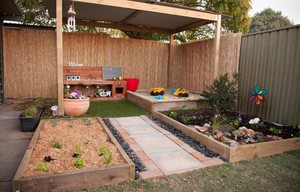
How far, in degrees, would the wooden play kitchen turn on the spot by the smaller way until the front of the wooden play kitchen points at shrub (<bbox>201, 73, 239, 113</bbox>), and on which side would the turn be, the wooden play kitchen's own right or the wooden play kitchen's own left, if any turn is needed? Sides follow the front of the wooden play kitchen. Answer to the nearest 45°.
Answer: approximately 45° to the wooden play kitchen's own left

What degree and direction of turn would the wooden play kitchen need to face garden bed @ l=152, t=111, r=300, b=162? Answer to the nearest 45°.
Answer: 0° — it already faces it

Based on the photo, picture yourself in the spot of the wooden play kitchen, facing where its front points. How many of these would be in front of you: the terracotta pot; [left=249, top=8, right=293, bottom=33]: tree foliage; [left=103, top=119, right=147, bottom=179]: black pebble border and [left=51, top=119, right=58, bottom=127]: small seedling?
3

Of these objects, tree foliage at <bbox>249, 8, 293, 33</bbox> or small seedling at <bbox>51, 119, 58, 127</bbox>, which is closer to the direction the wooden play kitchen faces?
the small seedling

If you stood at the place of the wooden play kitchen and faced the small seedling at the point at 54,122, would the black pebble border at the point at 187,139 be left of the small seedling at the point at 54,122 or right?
left

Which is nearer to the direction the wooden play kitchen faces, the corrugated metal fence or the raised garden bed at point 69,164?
the raised garden bed

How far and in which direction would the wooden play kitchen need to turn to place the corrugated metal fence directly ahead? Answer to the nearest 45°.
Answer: approximately 45° to its left

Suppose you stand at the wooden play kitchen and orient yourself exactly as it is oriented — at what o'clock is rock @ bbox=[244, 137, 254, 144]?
The rock is roughly at 11 o'clock from the wooden play kitchen.

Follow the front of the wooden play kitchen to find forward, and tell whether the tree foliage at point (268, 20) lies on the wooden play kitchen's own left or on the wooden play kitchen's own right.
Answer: on the wooden play kitchen's own left

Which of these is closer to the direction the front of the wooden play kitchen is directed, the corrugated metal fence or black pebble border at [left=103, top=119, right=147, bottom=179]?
the black pebble border

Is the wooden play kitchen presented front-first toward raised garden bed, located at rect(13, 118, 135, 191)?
yes

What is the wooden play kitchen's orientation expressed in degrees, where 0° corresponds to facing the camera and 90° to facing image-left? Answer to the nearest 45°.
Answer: approximately 0°
